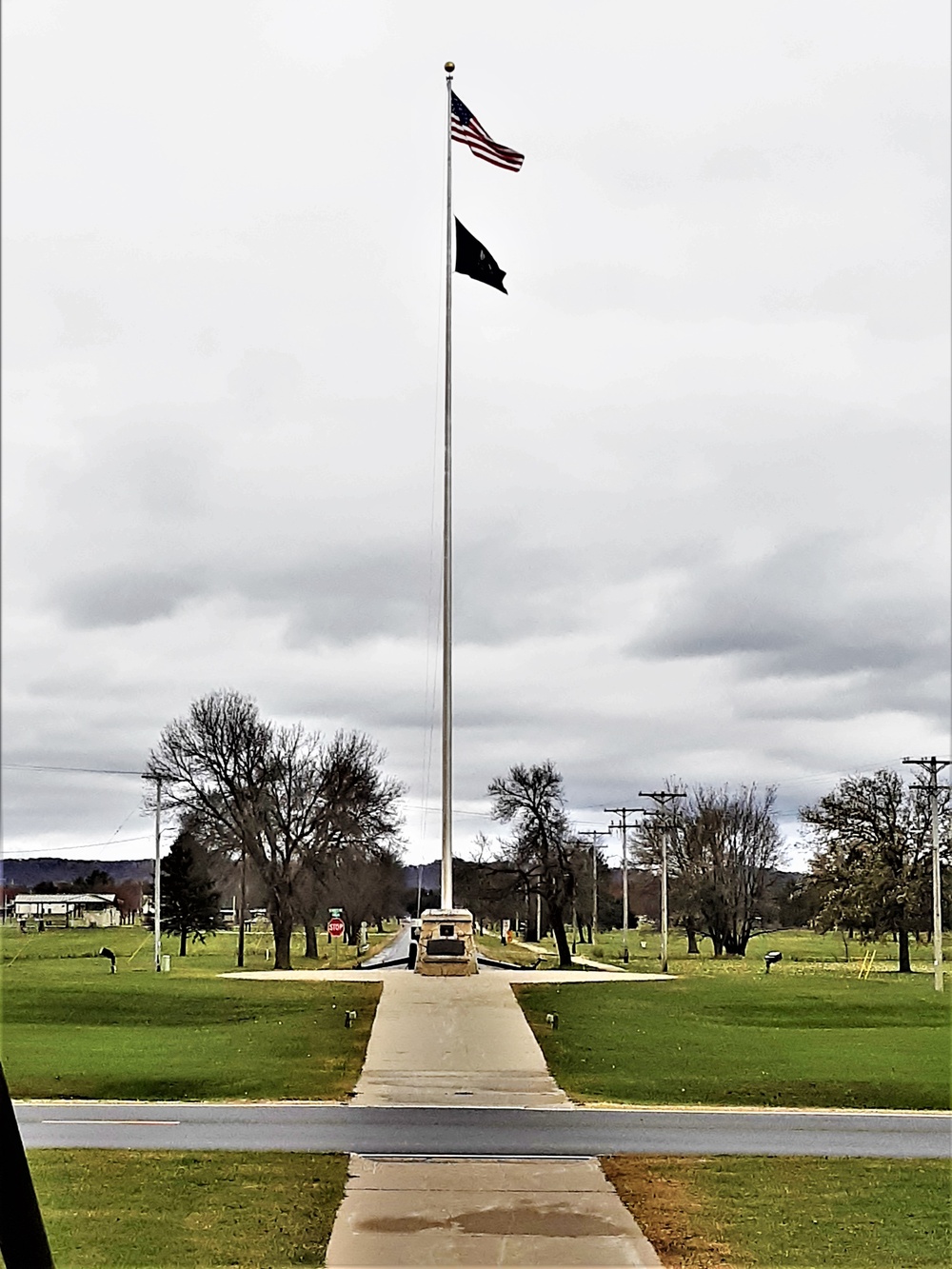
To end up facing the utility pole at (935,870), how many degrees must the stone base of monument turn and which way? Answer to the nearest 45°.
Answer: approximately 135° to its left

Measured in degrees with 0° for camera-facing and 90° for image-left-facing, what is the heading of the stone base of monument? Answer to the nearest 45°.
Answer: approximately 0°
